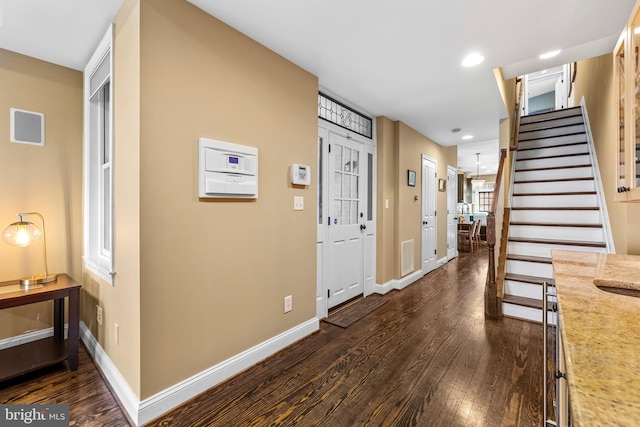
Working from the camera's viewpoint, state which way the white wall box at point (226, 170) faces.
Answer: facing the viewer and to the right of the viewer

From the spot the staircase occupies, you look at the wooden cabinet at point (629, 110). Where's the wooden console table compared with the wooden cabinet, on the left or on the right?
right

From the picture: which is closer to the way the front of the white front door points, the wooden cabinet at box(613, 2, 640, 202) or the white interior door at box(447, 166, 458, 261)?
the wooden cabinet

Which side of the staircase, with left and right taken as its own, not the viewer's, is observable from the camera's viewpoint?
front

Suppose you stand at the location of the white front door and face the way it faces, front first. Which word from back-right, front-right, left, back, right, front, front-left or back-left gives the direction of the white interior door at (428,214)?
left

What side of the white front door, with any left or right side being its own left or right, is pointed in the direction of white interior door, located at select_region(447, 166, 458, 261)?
left

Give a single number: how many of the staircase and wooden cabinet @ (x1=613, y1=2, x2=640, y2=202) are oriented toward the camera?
1

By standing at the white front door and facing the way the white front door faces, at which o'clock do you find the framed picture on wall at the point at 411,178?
The framed picture on wall is roughly at 9 o'clock from the white front door.

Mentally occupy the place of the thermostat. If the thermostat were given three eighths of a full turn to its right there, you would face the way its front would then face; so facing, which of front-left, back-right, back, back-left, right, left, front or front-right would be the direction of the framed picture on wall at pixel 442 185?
back-right

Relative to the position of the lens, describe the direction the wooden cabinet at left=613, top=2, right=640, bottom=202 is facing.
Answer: facing to the left of the viewer

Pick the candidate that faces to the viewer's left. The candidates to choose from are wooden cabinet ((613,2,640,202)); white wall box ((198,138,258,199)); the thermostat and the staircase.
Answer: the wooden cabinet

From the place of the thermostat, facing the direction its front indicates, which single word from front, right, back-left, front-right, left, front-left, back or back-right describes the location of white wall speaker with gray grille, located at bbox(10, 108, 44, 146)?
back-right
